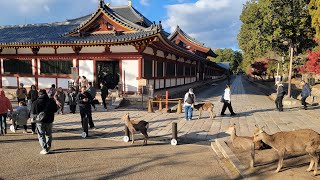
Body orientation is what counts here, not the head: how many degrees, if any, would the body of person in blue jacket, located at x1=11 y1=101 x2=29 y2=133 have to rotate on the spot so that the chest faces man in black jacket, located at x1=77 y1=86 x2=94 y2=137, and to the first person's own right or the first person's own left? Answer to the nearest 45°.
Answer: approximately 135° to the first person's own right

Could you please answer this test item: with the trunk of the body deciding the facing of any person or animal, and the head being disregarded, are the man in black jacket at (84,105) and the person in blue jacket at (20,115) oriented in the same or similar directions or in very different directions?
very different directions

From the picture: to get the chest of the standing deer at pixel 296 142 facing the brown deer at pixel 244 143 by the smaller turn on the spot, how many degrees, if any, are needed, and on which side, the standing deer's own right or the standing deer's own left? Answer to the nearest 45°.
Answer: approximately 45° to the standing deer's own right

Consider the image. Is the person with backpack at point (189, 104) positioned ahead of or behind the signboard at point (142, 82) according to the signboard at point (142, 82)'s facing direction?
ahead

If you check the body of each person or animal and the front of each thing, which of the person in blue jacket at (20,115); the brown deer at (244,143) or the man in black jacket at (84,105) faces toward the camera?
the man in black jacket

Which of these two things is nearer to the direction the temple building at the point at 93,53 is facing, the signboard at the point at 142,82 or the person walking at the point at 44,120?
the person walking

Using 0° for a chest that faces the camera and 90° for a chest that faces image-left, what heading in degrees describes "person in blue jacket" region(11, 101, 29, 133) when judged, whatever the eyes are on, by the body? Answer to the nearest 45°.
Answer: approximately 180°

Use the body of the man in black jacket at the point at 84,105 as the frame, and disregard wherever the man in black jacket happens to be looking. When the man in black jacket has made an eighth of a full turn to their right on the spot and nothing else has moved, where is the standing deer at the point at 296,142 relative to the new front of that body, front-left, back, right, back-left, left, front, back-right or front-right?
left

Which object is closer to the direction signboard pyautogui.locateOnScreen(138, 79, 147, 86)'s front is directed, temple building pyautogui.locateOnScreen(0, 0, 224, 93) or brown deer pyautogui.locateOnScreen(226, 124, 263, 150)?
the brown deer

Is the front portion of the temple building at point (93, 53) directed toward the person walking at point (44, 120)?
yes

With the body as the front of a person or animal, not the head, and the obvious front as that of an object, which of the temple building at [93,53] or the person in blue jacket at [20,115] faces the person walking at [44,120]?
the temple building

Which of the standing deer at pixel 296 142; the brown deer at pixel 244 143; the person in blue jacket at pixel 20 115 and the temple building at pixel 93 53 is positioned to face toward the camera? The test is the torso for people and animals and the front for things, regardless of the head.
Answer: the temple building

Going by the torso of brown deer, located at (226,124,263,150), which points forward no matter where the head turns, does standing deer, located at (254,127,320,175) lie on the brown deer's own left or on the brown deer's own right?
on the brown deer's own left

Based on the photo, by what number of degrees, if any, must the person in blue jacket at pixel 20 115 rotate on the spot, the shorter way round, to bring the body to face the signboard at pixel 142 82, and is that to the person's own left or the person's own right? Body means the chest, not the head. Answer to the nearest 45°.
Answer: approximately 45° to the person's own right

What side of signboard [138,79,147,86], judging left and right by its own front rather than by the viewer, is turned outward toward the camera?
front

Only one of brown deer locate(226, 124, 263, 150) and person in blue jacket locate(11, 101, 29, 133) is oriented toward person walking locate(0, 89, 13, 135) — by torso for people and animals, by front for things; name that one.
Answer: the brown deer

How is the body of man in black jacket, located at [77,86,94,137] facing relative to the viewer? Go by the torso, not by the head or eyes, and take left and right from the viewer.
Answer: facing the viewer

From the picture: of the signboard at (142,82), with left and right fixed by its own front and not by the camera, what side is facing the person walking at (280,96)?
left
